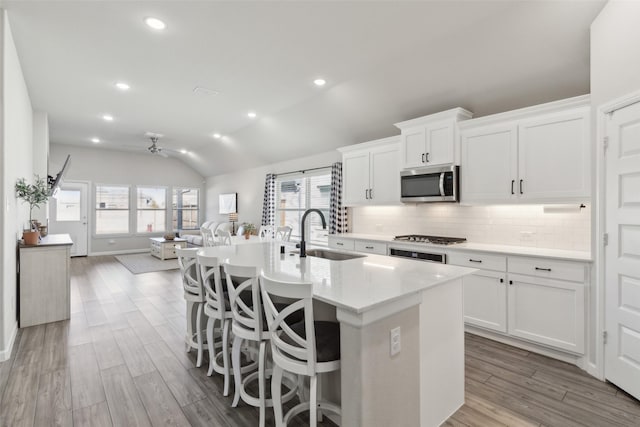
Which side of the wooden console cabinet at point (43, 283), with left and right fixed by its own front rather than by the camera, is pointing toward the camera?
right

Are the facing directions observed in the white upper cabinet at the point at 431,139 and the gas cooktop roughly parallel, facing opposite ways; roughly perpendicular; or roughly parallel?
roughly parallel

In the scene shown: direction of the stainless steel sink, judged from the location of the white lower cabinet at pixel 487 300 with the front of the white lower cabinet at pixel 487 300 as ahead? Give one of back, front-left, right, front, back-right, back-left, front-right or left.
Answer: front

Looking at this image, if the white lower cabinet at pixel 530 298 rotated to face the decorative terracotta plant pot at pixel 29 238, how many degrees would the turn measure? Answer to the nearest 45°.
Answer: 0° — it already faces it

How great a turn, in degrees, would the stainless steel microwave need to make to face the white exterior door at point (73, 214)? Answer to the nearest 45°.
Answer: approximately 45° to its right

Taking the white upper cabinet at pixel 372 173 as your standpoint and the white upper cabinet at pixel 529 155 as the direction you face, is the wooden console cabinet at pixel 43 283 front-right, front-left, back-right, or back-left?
back-right

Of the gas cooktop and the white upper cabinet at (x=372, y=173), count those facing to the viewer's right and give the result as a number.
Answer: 0

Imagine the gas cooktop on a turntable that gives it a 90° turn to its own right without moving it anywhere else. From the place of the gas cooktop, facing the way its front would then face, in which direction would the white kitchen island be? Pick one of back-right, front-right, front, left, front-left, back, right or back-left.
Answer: back-left

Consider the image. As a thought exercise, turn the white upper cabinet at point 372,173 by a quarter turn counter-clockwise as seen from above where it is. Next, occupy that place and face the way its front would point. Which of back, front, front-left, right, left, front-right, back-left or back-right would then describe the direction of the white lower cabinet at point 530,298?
front

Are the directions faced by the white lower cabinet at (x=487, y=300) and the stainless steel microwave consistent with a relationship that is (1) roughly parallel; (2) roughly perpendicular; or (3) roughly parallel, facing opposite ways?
roughly parallel

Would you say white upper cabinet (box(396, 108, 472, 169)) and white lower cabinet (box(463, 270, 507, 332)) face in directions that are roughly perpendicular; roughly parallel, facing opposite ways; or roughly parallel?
roughly parallel

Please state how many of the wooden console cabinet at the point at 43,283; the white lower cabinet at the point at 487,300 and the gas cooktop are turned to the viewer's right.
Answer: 1

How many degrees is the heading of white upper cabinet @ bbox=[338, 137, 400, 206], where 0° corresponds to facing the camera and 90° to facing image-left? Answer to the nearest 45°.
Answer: approximately 45°

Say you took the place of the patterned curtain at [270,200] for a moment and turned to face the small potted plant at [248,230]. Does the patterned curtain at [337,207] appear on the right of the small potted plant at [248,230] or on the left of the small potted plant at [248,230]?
left

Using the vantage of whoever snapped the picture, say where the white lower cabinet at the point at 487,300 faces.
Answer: facing the viewer and to the left of the viewer
